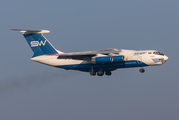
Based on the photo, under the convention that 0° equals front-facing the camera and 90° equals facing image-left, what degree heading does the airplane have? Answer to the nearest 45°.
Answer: approximately 270°
